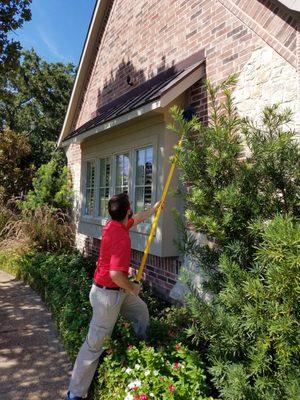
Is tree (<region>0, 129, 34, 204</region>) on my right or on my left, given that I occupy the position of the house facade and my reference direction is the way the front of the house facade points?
on my right

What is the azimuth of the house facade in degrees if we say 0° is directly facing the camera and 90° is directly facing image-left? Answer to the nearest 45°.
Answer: approximately 45°

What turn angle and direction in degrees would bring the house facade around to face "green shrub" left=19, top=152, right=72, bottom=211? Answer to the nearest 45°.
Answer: approximately 90° to its right

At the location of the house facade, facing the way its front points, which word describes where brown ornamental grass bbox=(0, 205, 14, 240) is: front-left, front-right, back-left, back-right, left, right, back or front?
right

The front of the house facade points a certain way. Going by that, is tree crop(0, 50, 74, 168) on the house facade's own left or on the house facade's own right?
on the house facade's own right
